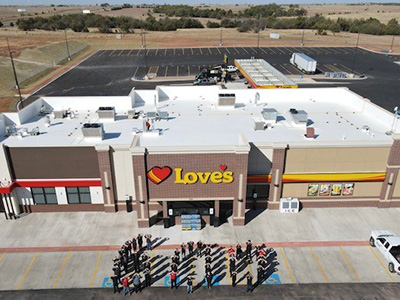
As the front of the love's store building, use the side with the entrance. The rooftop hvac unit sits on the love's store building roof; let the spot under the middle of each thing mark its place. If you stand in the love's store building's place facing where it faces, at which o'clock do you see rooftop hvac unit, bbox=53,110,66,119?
The rooftop hvac unit is roughly at 4 o'clock from the love's store building.

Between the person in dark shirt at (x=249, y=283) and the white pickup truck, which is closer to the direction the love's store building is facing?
the person in dark shirt

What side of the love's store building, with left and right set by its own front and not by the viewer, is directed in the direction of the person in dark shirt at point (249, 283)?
front

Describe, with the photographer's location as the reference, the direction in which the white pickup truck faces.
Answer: facing away from the viewer and to the left of the viewer

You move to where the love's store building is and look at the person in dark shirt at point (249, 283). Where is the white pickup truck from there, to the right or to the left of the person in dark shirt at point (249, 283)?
left

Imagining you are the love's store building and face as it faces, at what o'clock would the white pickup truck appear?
The white pickup truck is roughly at 10 o'clock from the love's store building.

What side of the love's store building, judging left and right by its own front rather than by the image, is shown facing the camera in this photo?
front

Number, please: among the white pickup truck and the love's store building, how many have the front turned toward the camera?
1
